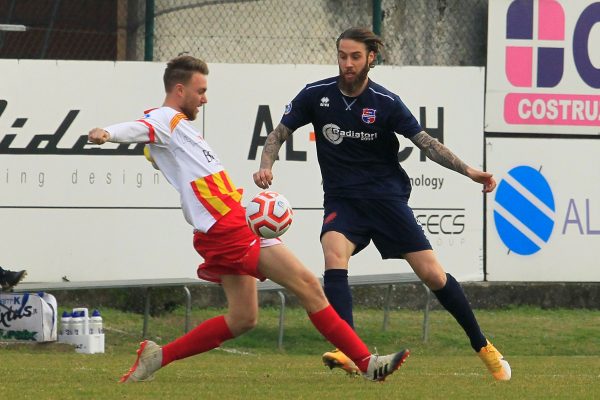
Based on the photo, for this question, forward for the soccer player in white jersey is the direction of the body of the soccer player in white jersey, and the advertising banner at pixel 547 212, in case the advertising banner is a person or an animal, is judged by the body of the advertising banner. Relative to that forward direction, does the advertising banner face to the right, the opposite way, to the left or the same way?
to the right

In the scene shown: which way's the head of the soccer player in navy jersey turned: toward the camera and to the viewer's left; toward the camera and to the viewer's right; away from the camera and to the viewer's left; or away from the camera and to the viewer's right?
toward the camera and to the viewer's left

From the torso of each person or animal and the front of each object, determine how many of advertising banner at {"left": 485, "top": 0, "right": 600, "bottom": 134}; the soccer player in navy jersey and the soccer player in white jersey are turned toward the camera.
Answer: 2

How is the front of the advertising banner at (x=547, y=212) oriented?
toward the camera

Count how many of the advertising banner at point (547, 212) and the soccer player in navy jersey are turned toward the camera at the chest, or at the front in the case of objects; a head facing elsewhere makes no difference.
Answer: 2

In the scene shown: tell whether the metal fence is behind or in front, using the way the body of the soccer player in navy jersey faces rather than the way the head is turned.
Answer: behind

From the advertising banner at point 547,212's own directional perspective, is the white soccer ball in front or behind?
in front

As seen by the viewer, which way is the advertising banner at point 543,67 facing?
toward the camera

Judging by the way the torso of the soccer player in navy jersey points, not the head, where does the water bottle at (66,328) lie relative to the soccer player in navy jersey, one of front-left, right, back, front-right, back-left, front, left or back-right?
back-right

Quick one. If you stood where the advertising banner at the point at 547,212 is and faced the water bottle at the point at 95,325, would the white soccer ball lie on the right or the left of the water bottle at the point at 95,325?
left

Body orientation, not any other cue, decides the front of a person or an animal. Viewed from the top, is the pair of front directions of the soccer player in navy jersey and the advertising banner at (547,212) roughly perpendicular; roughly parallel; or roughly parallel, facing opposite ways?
roughly parallel

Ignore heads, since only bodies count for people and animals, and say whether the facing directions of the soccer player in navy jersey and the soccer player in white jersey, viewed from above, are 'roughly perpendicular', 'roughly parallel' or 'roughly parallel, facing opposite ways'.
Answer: roughly perpendicular

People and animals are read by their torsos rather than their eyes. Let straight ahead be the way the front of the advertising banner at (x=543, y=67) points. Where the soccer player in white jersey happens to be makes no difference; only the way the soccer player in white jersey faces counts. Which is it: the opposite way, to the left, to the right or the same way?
to the left
